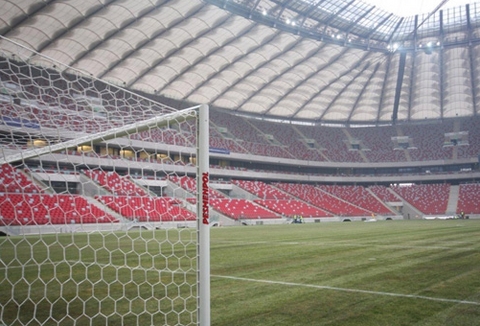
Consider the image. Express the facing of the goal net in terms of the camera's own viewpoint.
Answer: facing away from the viewer and to the right of the viewer
